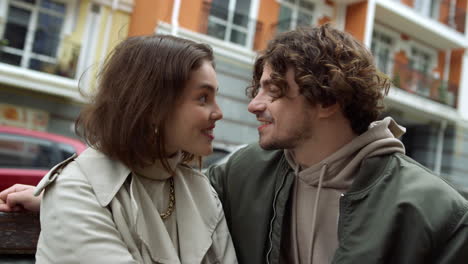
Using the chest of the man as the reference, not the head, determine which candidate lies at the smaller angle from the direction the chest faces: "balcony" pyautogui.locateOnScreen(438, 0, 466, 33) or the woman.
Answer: the woman

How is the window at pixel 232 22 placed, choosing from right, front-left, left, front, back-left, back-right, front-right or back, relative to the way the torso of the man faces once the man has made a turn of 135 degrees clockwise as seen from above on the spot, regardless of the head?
front

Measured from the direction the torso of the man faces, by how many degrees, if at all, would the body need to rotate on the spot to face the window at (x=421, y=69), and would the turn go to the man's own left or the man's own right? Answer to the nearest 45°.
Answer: approximately 180°

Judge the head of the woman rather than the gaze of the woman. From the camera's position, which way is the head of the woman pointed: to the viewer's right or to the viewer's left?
to the viewer's right

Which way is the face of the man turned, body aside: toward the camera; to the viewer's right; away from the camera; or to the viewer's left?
to the viewer's left

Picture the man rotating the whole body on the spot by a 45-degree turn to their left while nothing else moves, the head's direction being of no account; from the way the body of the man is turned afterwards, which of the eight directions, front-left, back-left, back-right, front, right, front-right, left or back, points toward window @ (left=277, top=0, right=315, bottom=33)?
back

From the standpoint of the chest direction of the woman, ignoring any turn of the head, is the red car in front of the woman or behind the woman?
behind

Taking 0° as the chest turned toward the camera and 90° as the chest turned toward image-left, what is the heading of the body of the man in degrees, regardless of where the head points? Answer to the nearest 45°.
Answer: approximately 45°
